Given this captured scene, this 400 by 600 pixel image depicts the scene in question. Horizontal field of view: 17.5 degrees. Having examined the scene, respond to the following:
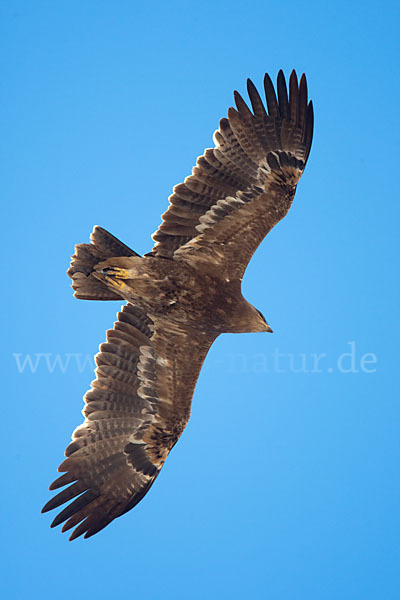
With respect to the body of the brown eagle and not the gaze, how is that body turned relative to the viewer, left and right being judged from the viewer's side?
facing to the right of the viewer
